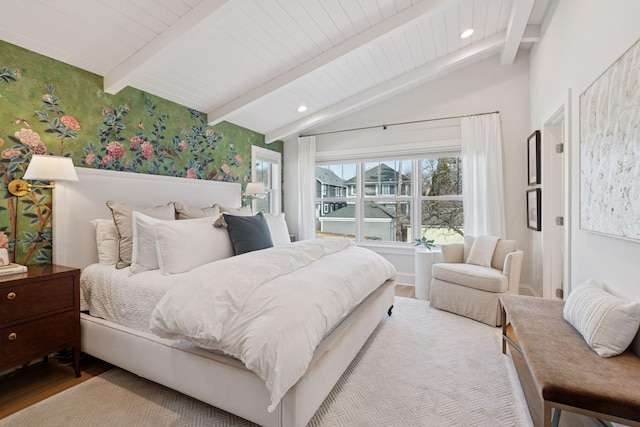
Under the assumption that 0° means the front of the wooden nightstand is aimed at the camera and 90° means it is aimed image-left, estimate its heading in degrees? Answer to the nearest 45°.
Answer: approximately 315°

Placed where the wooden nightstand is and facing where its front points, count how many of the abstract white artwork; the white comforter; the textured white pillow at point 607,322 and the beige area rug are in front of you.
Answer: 4

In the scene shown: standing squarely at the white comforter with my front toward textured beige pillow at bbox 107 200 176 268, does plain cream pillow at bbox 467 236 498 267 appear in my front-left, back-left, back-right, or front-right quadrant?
back-right

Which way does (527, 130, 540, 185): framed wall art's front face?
to the viewer's left

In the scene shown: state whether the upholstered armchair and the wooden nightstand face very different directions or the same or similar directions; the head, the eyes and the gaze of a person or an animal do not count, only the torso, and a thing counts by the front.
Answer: very different directions

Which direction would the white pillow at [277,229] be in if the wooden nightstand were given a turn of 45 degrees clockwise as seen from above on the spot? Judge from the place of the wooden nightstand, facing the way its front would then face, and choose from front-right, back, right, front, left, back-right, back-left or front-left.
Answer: left

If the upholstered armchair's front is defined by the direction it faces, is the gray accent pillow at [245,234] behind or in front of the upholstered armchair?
in front

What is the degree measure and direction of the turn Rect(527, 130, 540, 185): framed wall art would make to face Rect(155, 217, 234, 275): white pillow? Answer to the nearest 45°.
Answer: approximately 45° to its left

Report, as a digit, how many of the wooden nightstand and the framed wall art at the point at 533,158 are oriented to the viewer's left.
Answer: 1

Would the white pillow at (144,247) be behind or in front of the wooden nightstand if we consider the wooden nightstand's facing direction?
in front

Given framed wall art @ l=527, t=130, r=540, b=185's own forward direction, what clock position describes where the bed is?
The bed is roughly at 10 o'clock from the framed wall art.

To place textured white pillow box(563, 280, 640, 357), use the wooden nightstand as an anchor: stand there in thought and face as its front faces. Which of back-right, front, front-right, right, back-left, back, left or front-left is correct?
front

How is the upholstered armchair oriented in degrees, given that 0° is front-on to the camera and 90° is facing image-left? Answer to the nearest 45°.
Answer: approximately 45°

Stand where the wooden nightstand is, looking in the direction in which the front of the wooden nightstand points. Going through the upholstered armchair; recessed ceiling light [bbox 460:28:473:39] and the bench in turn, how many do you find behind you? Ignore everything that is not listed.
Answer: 0

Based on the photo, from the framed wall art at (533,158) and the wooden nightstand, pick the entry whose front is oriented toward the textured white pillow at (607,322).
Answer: the wooden nightstand

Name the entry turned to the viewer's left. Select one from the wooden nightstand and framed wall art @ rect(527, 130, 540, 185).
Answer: the framed wall art

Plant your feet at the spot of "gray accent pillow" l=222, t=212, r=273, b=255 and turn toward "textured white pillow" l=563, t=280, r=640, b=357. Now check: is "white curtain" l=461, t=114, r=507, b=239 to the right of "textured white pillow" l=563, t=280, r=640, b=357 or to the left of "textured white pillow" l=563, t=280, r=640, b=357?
left

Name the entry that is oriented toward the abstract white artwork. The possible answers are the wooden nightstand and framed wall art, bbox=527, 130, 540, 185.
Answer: the wooden nightstand

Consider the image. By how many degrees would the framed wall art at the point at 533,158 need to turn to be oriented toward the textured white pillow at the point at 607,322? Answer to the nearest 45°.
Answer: approximately 90° to its left

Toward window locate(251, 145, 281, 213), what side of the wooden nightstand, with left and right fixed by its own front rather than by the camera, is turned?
left
